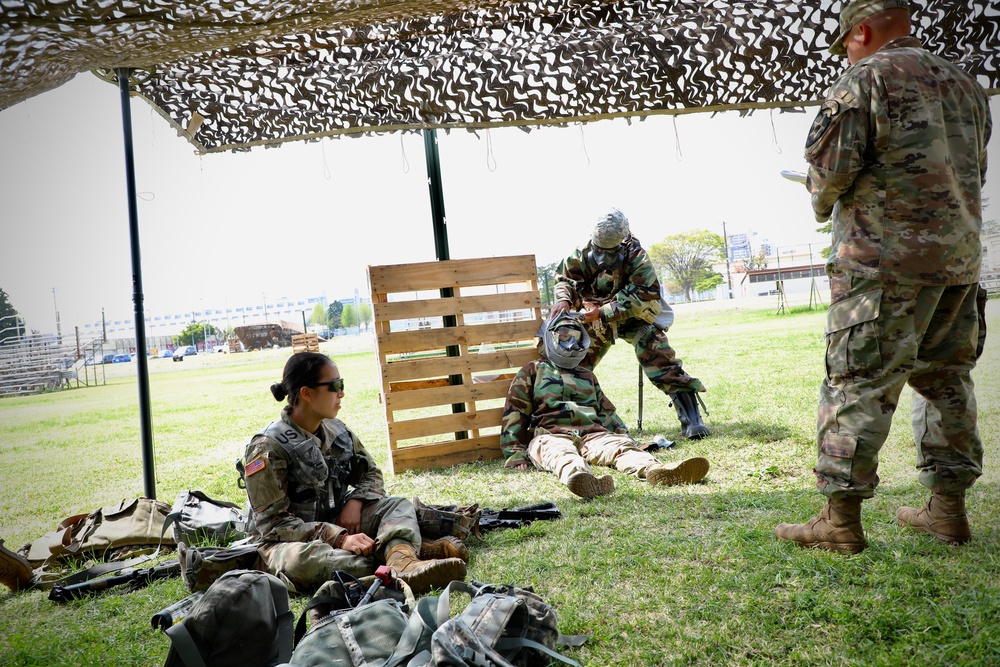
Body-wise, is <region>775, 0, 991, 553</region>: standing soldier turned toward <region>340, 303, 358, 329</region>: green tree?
yes

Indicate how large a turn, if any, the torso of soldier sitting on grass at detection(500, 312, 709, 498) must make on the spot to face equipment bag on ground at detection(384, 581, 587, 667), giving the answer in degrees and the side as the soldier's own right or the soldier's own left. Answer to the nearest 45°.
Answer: approximately 45° to the soldier's own right

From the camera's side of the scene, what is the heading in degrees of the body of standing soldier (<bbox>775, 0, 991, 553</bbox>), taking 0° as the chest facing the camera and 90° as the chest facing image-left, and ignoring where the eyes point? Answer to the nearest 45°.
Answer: approximately 135°

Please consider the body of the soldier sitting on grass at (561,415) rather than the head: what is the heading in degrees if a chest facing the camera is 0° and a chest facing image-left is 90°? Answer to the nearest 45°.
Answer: approximately 315°

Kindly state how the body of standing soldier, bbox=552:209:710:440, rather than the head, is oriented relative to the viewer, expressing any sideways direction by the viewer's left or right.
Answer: facing the viewer

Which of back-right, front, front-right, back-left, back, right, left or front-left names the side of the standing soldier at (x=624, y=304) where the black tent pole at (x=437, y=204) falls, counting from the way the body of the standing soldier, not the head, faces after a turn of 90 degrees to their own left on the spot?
back

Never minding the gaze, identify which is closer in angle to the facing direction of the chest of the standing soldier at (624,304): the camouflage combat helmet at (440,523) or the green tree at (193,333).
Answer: the camouflage combat helmet

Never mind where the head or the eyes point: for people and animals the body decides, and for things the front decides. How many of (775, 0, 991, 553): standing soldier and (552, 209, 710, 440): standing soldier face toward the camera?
1

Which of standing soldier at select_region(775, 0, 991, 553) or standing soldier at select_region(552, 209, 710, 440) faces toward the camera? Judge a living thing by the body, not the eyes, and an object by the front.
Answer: standing soldier at select_region(552, 209, 710, 440)

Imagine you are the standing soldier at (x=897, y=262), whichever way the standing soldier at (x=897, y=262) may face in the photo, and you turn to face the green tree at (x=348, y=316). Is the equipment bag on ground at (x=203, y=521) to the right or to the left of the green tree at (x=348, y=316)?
left

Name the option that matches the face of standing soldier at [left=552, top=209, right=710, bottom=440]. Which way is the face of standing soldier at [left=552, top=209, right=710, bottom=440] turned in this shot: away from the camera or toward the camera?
toward the camera

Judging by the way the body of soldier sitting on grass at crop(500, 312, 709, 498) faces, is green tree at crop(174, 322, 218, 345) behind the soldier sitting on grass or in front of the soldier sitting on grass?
behind

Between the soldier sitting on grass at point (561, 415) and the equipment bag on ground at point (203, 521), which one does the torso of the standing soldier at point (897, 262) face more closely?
the soldier sitting on grass

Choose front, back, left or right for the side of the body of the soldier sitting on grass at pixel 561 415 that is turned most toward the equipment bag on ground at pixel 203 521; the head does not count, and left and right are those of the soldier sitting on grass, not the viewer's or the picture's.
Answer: right

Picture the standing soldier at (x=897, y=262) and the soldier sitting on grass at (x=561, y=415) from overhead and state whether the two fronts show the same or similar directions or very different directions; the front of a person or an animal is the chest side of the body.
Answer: very different directions
